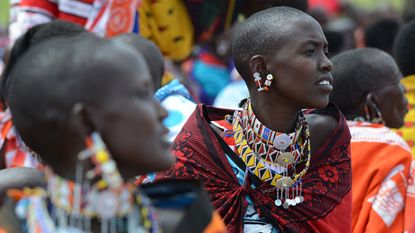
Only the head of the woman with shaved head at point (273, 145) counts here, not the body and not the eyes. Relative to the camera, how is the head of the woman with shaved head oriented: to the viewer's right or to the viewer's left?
to the viewer's right

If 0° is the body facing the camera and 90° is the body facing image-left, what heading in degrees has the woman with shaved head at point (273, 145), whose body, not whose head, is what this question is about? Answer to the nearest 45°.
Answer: approximately 315°
